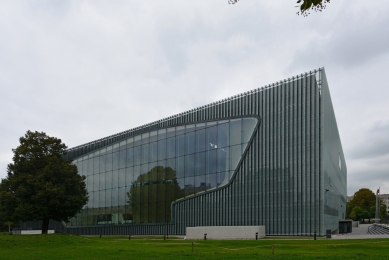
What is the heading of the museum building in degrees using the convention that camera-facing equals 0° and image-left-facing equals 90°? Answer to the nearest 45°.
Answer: approximately 45°

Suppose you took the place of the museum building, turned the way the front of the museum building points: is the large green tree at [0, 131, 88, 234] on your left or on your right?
on your right
